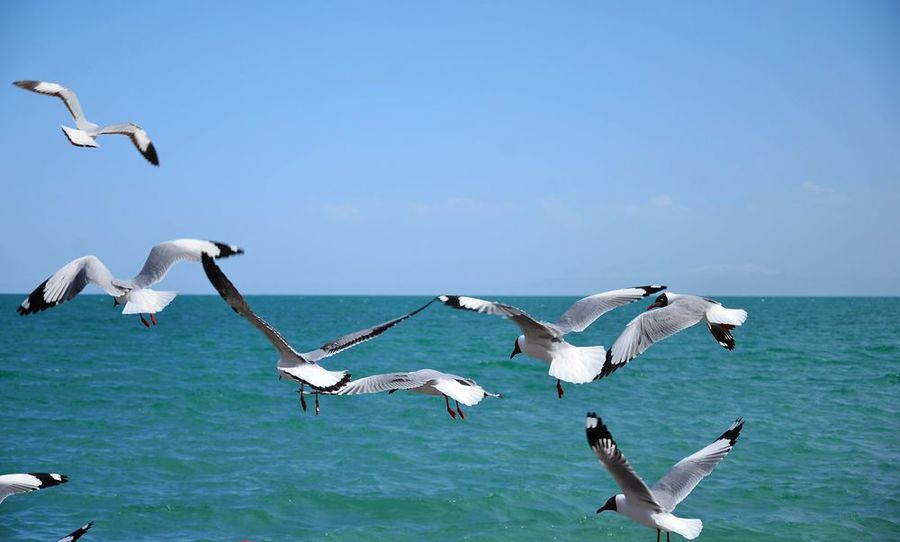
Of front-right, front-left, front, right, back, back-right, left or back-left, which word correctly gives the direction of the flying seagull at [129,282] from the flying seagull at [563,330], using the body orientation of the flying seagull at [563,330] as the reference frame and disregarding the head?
front-left

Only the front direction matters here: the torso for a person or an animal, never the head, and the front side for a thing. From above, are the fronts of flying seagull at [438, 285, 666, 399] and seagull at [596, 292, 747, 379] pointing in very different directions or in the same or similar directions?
same or similar directions

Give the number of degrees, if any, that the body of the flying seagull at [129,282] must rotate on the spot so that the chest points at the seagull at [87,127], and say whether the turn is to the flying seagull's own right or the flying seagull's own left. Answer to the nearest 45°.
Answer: approximately 45° to the flying seagull's own right

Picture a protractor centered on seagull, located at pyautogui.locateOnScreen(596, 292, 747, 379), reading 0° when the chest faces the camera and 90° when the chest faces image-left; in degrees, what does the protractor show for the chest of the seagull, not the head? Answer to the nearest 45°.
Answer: approximately 135°

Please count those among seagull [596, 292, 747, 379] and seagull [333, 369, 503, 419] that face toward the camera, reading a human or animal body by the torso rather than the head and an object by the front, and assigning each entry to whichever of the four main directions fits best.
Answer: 0

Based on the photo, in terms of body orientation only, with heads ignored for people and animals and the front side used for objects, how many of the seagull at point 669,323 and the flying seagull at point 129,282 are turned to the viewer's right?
0

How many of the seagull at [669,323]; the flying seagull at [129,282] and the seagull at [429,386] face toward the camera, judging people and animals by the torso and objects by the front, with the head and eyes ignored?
0
